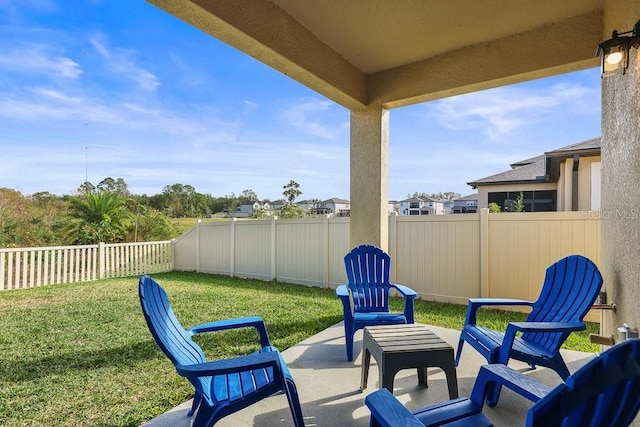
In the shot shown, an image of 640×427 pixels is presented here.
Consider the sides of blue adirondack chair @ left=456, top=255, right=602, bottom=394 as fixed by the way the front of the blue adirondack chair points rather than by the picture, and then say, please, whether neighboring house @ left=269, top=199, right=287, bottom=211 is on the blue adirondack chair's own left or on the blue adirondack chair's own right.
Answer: on the blue adirondack chair's own right

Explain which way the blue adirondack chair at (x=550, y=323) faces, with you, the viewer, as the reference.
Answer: facing the viewer and to the left of the viewer

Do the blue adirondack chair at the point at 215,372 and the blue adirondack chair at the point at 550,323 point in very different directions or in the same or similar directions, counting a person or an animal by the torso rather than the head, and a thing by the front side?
very different directions

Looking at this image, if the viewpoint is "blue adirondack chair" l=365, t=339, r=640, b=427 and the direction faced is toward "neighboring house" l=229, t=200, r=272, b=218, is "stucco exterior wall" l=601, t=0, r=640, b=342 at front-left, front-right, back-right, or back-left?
front-right

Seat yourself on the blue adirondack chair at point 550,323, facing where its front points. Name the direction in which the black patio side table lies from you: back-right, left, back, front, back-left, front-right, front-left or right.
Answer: front

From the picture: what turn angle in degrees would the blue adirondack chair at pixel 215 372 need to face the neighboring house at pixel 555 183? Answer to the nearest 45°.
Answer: approximately 45° to its left

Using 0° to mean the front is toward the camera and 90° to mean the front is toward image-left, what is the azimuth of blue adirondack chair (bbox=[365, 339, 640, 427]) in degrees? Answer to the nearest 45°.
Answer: approximately 135°

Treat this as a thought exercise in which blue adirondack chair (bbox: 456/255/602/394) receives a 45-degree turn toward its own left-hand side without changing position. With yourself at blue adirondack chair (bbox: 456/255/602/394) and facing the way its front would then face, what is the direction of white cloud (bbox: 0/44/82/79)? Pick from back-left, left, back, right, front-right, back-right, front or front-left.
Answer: right

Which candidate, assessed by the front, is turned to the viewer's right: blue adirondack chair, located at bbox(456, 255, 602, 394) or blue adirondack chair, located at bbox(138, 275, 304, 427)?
blue adirondack chair, located at bbox(138, 275, 304, 427)

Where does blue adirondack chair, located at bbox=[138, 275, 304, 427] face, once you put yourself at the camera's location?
facing to the right of the viewer

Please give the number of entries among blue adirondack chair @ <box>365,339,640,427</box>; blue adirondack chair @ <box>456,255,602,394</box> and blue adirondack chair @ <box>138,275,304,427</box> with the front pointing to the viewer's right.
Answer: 1

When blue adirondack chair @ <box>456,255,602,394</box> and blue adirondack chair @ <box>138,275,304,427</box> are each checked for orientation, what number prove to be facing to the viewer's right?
1

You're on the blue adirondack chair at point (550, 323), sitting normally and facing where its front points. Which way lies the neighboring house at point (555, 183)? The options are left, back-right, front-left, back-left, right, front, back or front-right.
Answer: back-right

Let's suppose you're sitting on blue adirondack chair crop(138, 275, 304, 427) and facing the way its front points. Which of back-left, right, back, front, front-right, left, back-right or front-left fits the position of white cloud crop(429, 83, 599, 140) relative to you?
front-left

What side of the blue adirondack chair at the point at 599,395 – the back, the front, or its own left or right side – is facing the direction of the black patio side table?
front

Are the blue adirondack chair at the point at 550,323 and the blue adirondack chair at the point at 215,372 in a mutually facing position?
yes

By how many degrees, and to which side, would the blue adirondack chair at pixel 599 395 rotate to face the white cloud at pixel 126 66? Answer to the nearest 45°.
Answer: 0° — it already faces it
